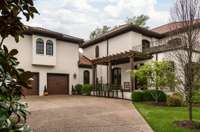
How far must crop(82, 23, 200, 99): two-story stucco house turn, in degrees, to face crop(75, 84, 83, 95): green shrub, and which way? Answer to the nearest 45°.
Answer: approximately 45° to its right

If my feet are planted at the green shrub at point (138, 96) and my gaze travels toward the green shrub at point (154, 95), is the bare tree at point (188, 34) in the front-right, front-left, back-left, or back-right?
front-right

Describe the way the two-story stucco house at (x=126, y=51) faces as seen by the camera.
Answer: facing the viewer and to the left of the viewer

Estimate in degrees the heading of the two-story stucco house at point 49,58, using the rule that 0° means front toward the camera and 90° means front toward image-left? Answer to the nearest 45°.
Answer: approximately 315°

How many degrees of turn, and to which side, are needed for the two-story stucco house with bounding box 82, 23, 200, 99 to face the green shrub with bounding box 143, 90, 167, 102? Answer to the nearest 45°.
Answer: approximately 45° to its left

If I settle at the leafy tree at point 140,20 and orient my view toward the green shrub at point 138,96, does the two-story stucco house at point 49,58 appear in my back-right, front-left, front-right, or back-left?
front-right

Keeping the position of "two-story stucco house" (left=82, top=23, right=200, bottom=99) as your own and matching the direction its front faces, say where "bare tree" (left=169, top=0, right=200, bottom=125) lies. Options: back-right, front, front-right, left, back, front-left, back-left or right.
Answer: front-left

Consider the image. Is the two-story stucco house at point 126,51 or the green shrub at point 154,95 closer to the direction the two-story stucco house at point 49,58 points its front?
the green shrub

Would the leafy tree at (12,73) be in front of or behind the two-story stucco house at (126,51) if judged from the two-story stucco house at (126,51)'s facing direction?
in front

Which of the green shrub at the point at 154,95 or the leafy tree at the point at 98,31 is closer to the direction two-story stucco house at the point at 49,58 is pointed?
the green shrub

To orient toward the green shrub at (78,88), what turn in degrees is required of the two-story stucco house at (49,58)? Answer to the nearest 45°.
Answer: approximately 90° to its left
